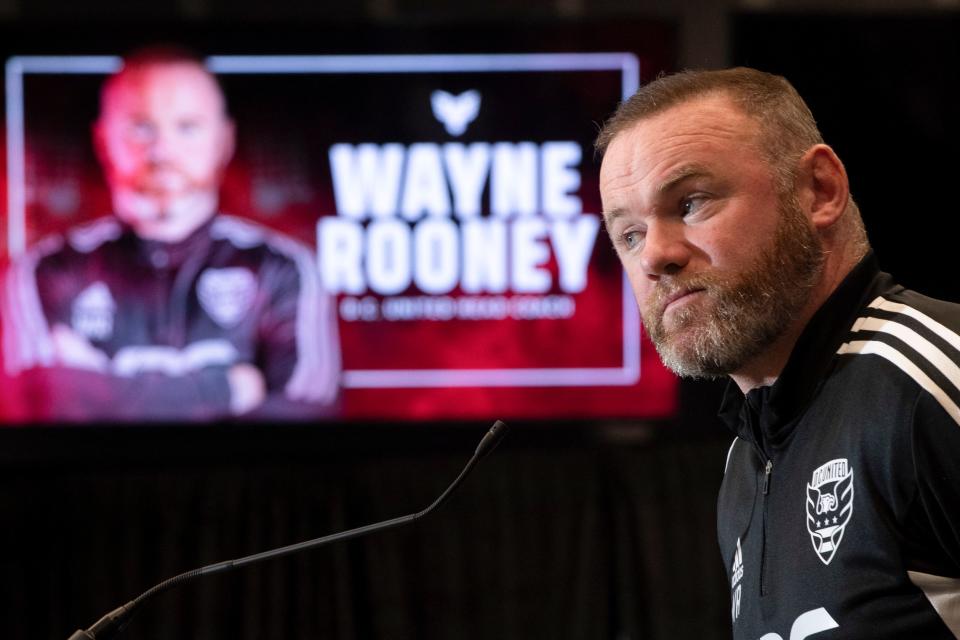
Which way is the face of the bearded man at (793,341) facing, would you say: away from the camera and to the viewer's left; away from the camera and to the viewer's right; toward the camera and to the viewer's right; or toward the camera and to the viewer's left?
toward the camera and to the viewer's left

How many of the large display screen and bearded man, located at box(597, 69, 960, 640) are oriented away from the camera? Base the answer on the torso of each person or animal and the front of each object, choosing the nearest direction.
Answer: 0

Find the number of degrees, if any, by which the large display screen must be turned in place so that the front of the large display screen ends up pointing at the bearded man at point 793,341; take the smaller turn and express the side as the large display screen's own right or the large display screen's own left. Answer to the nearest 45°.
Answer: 0° — it already faces them

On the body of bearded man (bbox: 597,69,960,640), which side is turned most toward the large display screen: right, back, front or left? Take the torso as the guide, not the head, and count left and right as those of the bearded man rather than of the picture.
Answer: right

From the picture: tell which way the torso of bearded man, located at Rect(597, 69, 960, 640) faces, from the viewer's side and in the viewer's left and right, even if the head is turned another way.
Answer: facing the viewer and to the left of the viewer

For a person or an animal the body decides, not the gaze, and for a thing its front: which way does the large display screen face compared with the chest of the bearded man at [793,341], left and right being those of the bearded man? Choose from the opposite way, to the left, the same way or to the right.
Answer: to the left

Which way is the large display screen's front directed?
toward the camera
